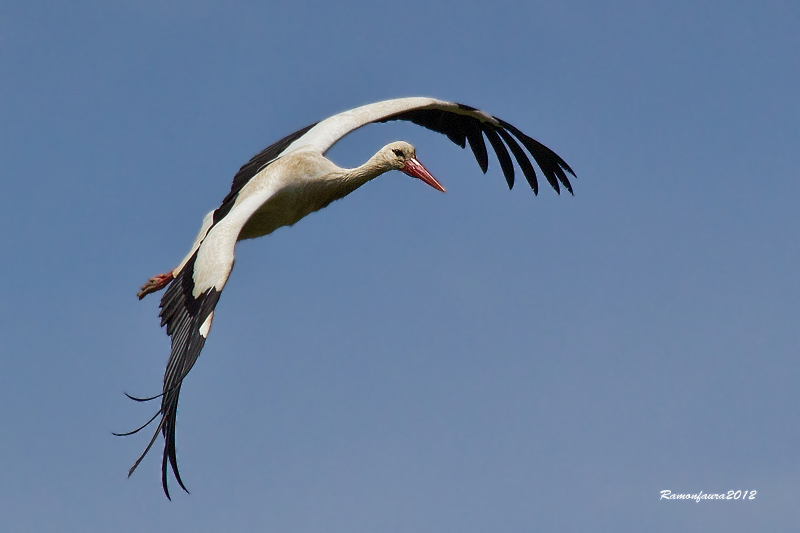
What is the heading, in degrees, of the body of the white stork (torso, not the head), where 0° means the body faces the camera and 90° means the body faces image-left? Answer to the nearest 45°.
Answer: approximately 315°
